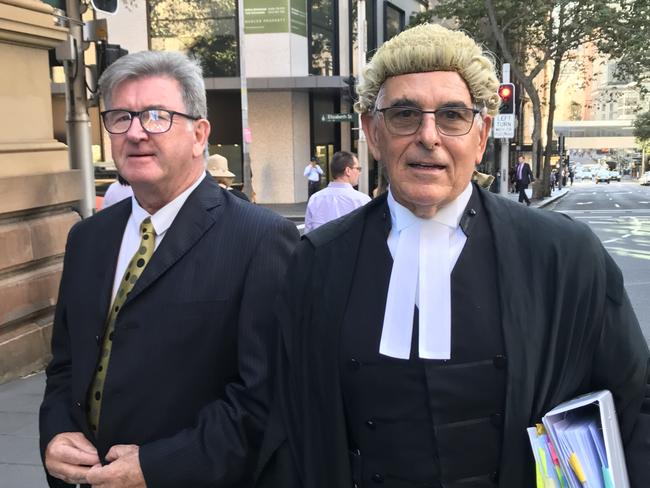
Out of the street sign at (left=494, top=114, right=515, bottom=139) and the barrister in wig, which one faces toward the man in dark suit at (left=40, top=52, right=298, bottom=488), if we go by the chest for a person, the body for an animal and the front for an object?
the street sign

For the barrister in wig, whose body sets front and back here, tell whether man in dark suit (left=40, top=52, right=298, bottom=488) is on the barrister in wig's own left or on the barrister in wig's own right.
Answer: on the barrister in wig's own right

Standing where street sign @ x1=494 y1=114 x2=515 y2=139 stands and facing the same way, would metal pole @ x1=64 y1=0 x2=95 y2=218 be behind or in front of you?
in front

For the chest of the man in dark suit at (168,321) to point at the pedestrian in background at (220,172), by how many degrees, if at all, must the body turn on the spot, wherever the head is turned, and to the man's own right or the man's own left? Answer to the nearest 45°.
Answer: approximately 135° to the man's own right

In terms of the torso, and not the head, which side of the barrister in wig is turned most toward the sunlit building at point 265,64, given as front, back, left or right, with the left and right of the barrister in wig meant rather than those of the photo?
back

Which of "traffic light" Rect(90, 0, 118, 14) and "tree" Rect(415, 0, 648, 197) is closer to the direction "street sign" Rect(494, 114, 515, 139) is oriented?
the traffic light

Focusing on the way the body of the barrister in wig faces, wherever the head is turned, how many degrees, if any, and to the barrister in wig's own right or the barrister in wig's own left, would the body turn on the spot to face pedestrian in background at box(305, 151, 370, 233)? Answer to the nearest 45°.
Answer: approximately 180°
